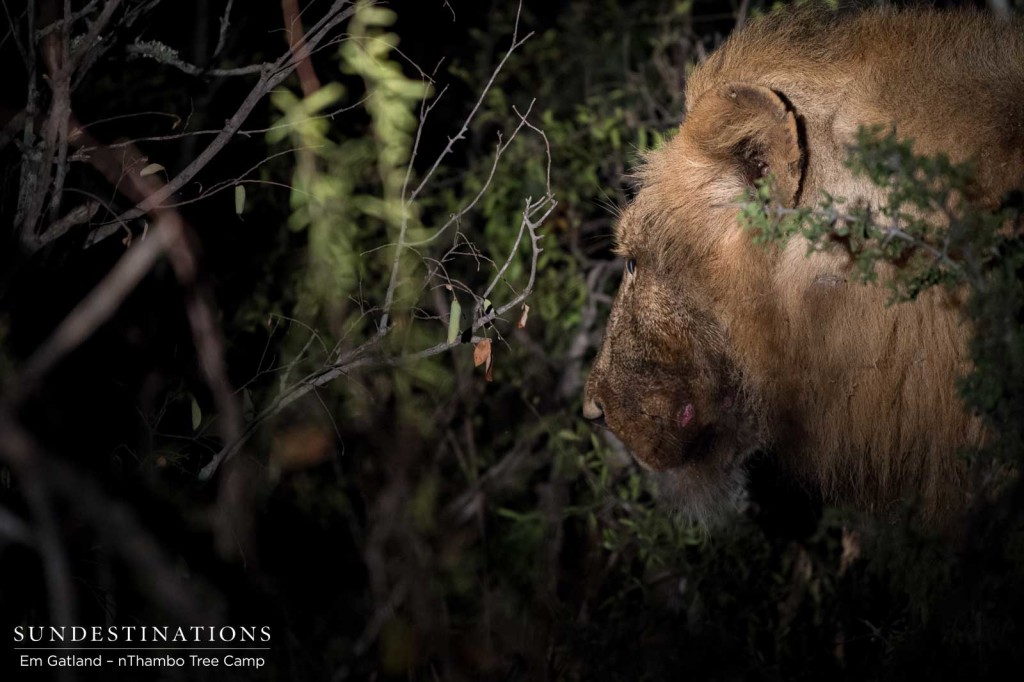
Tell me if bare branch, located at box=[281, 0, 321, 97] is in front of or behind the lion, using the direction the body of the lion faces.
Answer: in front

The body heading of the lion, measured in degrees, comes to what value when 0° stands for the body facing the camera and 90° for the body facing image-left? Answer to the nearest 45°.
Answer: approximately 90°

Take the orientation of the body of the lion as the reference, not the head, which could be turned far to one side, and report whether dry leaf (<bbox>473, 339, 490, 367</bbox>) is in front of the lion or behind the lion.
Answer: in front
